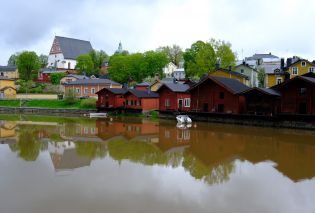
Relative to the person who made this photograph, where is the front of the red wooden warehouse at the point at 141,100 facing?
facing the viewer and to the left of the viewer

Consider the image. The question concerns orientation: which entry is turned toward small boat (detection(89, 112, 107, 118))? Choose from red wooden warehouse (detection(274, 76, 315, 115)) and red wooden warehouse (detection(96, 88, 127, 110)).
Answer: red wooden warehouse (detection(96, 88, 127, 110))

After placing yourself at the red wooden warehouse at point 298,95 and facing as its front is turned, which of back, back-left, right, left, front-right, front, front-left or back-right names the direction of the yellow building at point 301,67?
back

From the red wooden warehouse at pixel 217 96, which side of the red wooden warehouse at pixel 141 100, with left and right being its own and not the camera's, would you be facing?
left

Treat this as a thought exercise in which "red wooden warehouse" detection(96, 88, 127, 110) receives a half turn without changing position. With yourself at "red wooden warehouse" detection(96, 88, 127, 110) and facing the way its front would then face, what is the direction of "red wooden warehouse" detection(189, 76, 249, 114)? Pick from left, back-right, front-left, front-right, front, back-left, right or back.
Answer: right

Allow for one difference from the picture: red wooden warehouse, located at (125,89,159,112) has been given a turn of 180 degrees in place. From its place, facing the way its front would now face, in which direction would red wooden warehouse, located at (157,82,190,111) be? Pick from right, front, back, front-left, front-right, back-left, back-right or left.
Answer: right

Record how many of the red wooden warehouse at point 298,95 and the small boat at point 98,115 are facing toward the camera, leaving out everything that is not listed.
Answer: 1

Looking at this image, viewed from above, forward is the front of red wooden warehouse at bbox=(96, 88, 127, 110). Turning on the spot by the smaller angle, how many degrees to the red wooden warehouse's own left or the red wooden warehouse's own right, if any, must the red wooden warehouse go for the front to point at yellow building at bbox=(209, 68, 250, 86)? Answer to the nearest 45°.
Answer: approximately 135° to the red wooden warehouse's own left

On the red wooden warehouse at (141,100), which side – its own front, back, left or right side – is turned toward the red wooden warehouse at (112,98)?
right

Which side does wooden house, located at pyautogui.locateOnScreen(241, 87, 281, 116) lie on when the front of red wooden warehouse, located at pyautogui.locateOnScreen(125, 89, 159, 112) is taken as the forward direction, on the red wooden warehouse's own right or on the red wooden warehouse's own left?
on the red wooden warehouse's own left

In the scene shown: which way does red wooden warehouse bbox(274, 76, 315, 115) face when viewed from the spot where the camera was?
facing the viewer

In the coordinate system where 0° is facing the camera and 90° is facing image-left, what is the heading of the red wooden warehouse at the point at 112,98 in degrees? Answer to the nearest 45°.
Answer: approximately 45°
